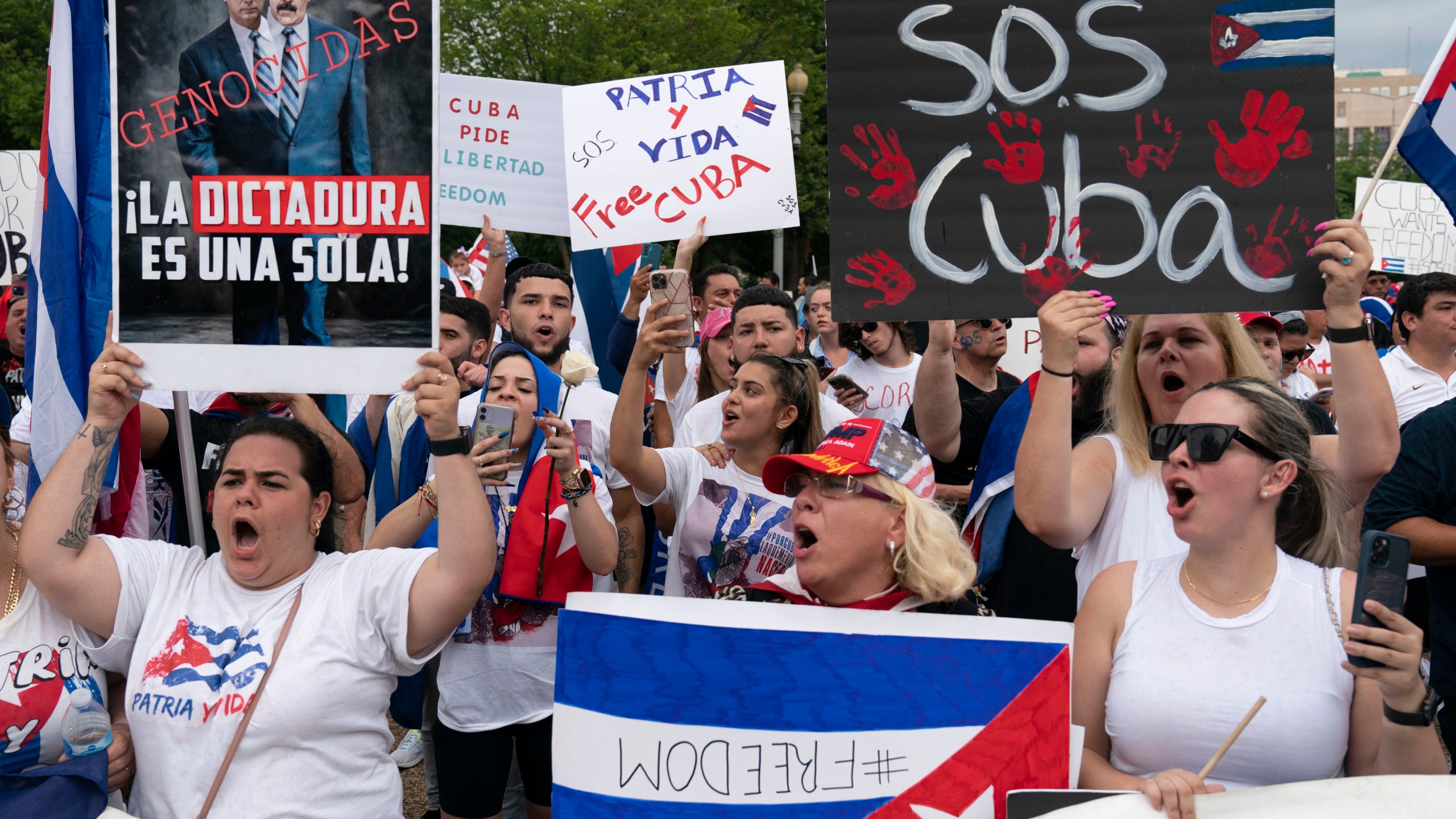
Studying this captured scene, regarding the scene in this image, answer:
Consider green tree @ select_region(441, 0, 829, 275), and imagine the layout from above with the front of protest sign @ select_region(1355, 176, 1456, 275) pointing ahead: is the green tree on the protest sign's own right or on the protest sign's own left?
on the protest sign's own right

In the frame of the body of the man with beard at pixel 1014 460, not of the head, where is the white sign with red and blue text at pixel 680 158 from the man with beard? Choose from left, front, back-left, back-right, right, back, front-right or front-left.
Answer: right

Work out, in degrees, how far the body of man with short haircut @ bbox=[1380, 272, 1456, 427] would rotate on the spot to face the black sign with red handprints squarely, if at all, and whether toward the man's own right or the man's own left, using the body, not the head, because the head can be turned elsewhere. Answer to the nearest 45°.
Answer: approximately 45° to the man's own right

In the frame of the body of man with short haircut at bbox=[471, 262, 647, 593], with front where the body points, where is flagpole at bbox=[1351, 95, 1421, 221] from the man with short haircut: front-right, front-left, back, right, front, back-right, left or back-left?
front-left

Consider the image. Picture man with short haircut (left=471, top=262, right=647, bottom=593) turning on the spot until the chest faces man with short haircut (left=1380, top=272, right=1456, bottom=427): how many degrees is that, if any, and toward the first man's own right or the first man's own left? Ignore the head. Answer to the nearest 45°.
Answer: approximately 90° to the first man's own left

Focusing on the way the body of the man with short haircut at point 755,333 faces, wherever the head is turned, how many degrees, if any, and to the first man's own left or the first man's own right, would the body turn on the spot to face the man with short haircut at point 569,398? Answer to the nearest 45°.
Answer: approximately 45° to the first man's own right

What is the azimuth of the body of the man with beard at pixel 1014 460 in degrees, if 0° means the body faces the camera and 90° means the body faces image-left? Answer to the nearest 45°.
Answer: approximately 45°

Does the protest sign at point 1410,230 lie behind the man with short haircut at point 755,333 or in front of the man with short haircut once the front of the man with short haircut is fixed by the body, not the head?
behind

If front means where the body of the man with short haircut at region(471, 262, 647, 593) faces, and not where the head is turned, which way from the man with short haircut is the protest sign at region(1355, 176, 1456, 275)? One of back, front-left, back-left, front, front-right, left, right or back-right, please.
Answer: back-left

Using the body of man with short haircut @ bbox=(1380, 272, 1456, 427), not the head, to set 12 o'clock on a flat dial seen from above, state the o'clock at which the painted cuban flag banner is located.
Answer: The painted cuban flag banner is roughly at 2 o'clock from the man with short haircut.

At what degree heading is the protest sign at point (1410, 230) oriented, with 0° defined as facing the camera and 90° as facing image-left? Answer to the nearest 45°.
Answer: approximately 0°

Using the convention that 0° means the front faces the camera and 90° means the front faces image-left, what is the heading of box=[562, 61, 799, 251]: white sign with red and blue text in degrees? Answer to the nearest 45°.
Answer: approximately 0°
